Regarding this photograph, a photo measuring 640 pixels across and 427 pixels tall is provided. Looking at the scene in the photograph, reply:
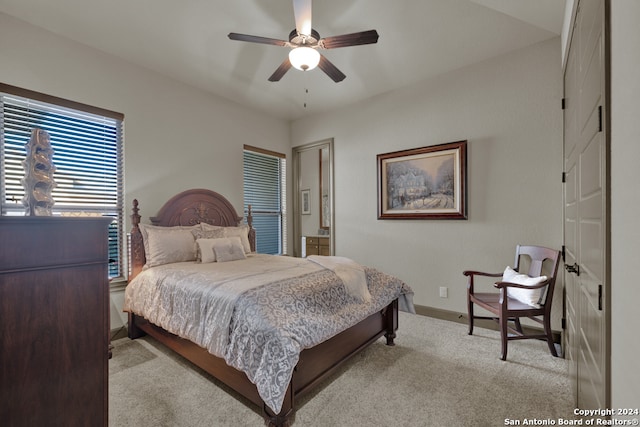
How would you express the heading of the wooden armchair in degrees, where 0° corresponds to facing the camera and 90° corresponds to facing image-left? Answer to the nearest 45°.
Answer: approximately 45°

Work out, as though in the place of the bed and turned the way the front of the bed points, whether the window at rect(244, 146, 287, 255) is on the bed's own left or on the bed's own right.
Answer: on the bed's own left

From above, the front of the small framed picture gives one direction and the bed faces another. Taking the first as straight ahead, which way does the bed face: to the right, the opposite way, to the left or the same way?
to the left

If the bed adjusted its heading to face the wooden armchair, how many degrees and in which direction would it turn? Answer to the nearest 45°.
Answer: approximately 45° to its left

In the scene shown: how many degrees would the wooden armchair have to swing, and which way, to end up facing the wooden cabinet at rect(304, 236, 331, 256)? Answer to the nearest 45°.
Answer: approximately 45° to its right

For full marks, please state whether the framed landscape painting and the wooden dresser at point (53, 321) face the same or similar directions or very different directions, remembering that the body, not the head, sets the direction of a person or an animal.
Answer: very different directions

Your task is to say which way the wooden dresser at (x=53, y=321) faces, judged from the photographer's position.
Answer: facing to the right of the viewer

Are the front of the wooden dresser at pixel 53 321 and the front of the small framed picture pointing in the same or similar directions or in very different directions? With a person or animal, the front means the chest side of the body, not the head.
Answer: very different directions
